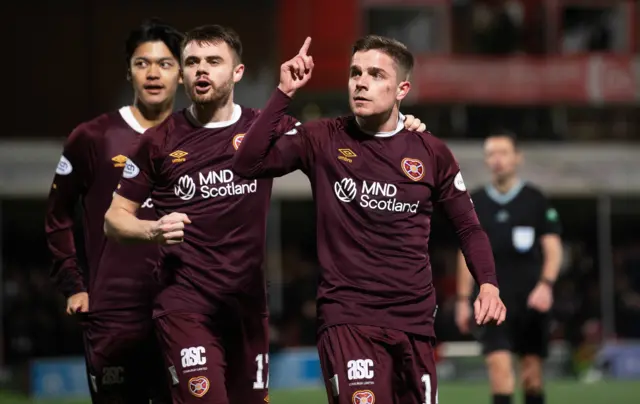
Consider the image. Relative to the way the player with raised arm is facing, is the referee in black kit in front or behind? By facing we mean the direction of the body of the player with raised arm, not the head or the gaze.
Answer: behind

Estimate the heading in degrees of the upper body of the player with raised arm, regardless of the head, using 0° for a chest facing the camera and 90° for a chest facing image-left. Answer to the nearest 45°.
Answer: approximately 0°

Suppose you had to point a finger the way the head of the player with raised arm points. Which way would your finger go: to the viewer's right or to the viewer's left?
to the viewer's left
